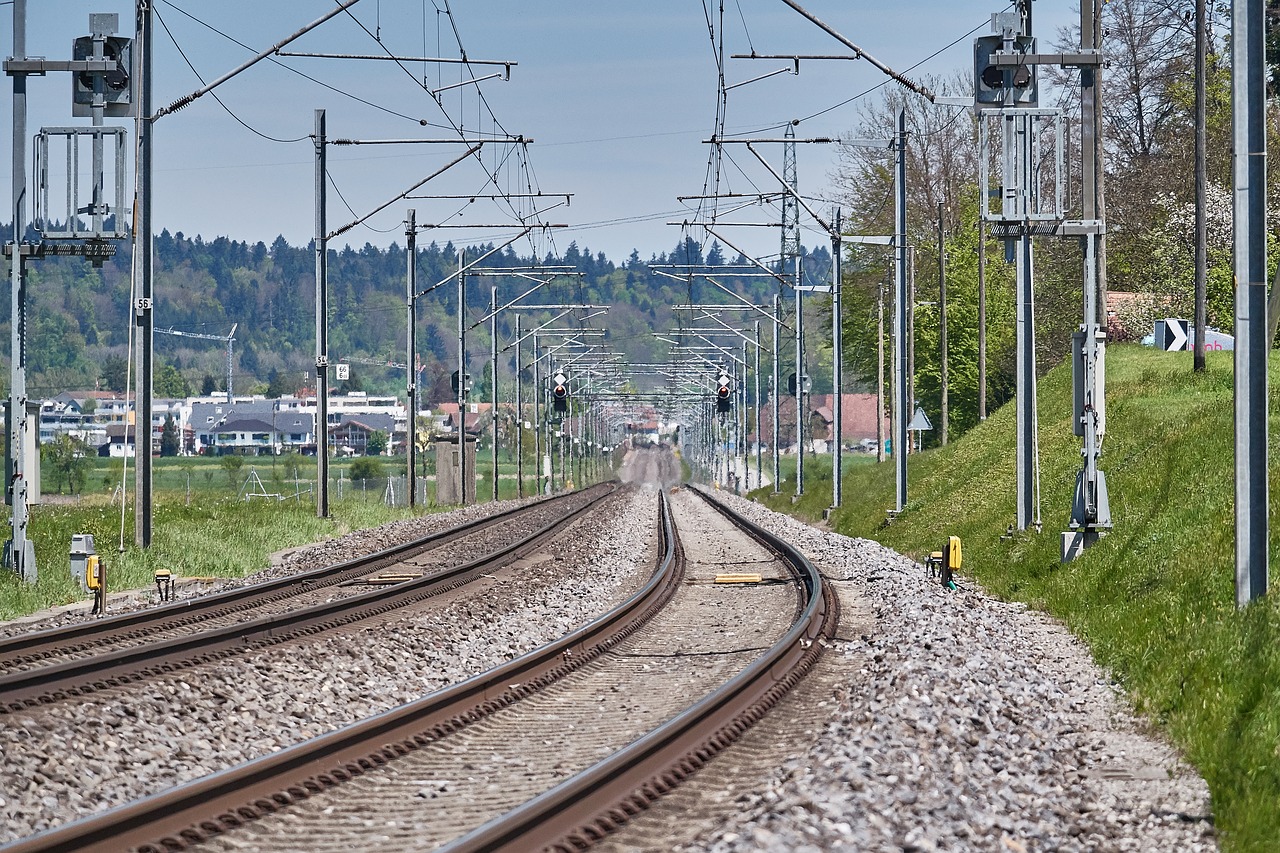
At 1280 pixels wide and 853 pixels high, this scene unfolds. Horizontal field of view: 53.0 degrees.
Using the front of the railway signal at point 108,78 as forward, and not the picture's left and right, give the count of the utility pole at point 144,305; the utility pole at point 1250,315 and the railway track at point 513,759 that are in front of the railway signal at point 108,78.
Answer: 1

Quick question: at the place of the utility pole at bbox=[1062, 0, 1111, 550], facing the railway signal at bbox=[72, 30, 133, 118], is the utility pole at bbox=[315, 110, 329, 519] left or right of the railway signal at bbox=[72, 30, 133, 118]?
right
